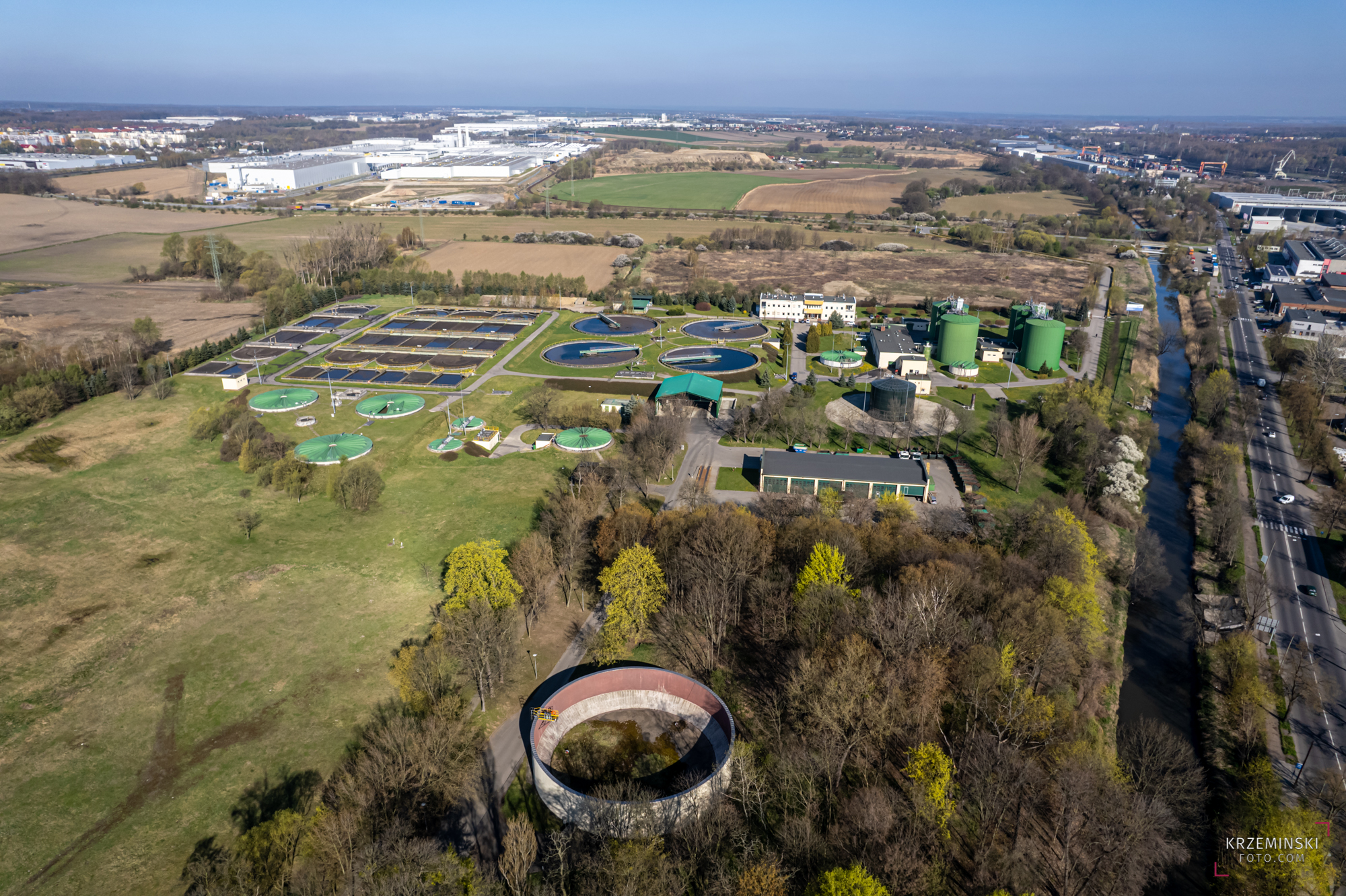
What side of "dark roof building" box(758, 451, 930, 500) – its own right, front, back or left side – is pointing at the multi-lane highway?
left

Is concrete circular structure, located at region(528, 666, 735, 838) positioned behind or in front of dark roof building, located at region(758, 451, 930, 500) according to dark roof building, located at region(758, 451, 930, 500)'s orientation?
in front

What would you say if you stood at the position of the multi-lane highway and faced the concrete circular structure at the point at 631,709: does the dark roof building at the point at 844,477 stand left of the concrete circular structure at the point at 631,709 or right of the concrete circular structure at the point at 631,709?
right

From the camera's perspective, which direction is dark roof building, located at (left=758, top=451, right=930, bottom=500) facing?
toward the camera

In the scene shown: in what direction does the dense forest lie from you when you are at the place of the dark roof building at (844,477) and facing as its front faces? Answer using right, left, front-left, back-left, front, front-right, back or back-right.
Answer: front

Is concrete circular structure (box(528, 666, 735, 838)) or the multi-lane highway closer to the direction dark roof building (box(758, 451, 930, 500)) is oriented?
the concrete circular structure
